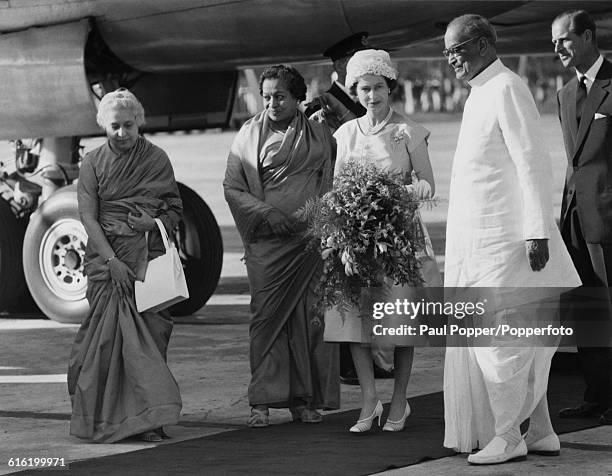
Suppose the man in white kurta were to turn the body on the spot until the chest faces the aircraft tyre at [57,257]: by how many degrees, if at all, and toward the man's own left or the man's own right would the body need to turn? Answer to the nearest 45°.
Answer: approximately 45° to the man's own right

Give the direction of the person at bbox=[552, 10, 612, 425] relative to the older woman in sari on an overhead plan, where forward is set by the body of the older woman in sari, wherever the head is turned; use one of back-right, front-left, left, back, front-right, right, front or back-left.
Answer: left

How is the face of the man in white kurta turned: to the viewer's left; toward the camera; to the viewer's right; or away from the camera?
to the viewer's left

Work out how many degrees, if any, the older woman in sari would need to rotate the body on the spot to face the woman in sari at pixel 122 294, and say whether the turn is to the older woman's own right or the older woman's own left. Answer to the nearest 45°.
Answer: approximately 90° to the older woman's own right

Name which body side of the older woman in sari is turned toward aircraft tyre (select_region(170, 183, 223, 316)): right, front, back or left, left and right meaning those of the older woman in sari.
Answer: back

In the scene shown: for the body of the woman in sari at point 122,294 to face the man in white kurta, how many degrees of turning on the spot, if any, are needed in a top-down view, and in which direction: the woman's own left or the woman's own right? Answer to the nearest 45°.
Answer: approximately 45° to the woman's own left

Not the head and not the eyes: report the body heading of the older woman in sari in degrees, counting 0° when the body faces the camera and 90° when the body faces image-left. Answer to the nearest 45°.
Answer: approximately 0°

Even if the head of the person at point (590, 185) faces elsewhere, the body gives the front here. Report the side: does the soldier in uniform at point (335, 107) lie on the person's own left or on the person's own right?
on the person's own right
